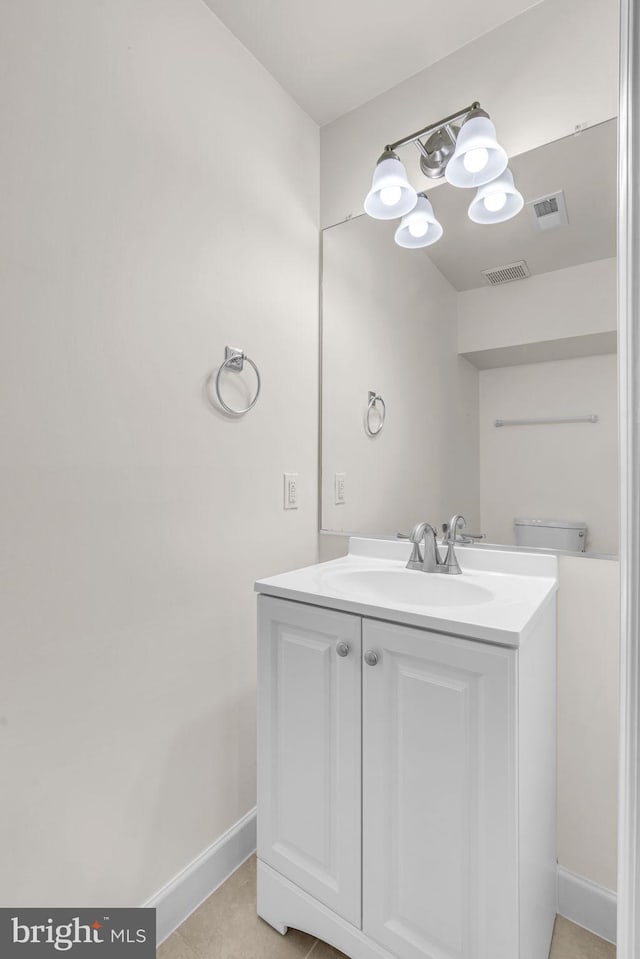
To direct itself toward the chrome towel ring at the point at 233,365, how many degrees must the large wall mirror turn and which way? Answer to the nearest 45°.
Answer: approximately 45° to its right

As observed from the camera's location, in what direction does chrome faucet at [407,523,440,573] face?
facing the viewer and to the left of the viewer

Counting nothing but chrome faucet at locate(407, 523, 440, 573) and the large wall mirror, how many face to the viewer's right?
0

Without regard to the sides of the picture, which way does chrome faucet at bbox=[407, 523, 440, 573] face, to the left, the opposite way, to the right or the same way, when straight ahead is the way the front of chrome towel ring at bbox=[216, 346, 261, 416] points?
to the right

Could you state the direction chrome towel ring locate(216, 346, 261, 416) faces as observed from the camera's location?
facing the viewer and to the right of the viewer
